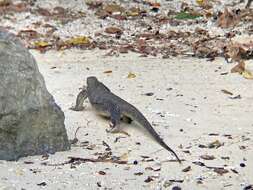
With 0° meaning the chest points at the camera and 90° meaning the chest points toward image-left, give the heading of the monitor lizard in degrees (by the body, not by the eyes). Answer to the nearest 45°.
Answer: approximately 135°

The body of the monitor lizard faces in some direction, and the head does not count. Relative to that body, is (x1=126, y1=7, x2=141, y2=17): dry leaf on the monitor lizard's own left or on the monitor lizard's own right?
on the monitor lizard's own right

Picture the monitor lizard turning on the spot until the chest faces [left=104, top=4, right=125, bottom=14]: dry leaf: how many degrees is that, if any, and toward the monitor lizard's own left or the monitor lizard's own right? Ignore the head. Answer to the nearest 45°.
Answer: approximately 45° to the monitor lizard's own right

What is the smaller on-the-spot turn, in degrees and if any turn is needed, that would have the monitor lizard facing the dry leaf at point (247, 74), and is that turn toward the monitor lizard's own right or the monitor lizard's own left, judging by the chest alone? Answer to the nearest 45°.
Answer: approximately 90° to the monitor lizard's own right

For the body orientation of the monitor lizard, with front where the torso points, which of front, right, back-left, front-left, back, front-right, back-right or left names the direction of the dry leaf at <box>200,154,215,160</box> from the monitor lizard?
back

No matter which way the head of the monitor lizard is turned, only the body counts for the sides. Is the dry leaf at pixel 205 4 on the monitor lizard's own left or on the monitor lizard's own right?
on the monitor lizard's own right

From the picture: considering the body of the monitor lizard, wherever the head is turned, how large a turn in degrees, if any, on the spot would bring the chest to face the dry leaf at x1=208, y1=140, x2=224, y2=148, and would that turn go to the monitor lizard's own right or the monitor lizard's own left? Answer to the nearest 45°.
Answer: approximately 180°
